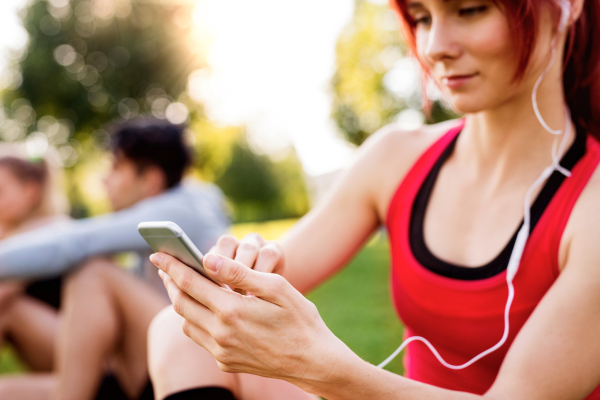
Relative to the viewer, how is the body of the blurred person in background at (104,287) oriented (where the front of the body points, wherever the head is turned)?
to the viewer's left

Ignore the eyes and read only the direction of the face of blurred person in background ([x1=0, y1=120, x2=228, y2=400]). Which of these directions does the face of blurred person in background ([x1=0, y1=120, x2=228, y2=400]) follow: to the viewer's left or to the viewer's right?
to the viewer's left

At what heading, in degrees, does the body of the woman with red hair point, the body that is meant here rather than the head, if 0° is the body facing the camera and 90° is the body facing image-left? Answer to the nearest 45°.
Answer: approximately 45°

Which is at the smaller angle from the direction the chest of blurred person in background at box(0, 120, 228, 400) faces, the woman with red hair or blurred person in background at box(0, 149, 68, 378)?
the blurred person in background

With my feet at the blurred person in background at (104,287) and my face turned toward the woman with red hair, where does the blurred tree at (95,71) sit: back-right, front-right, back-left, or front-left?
back-left

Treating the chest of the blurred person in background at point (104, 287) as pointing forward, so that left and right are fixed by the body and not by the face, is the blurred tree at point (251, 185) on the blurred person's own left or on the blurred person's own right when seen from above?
on the blurred person's own right

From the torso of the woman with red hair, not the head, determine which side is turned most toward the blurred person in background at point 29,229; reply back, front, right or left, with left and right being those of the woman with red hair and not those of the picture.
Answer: right
